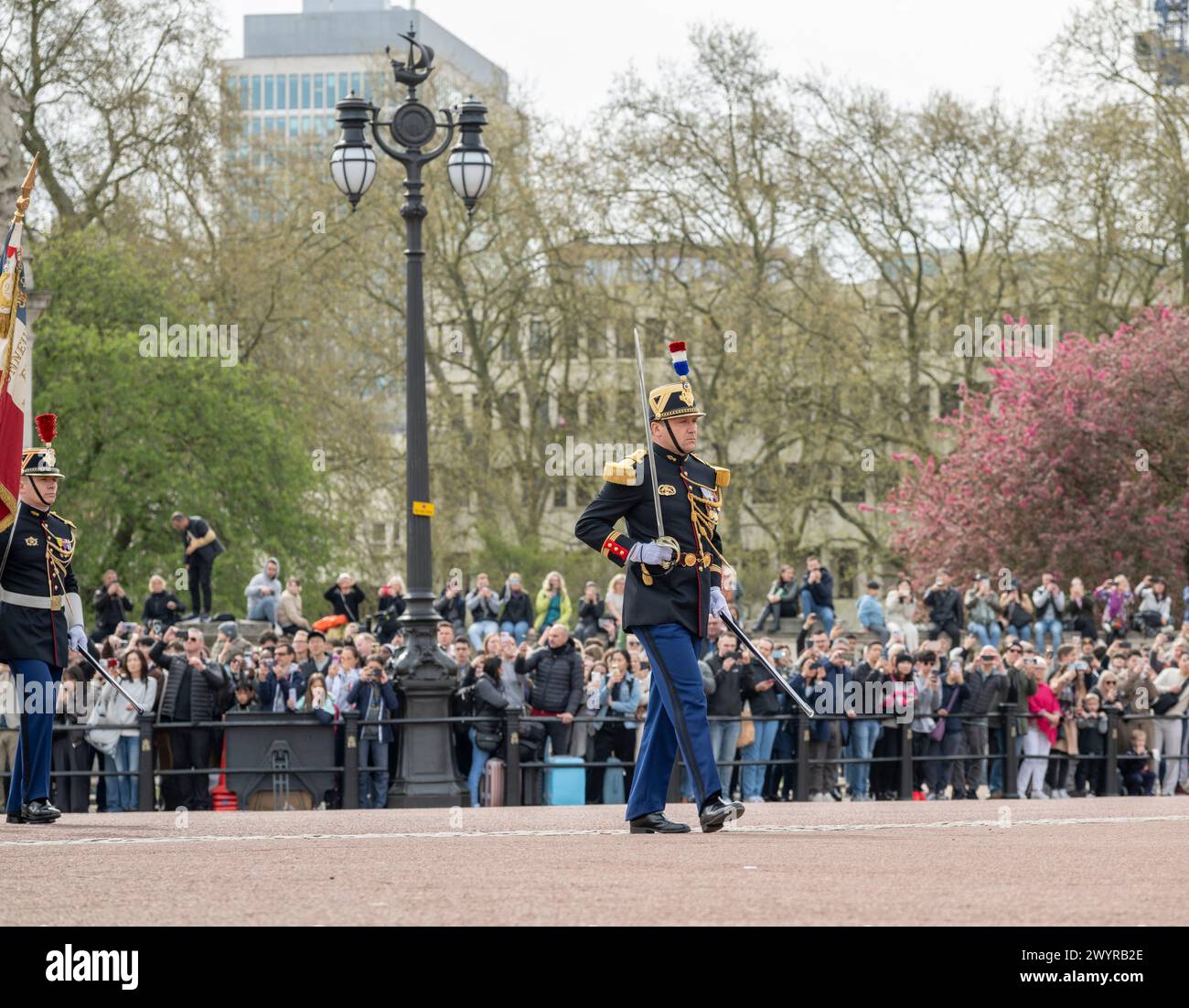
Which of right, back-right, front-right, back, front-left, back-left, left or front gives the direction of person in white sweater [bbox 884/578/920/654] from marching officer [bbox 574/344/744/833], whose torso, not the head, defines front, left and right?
back-left

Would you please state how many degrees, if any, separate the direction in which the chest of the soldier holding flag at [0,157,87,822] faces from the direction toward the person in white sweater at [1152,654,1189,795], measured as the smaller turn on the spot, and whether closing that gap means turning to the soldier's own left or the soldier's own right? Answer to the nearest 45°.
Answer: approximately 90° to the soldier's own left

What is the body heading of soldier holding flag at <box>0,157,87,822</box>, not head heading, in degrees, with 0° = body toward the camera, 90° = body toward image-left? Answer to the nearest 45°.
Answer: approximately 315°

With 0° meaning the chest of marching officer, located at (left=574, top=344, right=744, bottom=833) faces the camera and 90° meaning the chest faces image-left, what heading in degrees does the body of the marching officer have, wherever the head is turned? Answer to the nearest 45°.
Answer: approximately 315°

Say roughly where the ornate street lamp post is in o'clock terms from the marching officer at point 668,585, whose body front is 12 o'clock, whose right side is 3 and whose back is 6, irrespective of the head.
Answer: The ornate street lamp post is roughly at 7 o'clock from the marching officer.

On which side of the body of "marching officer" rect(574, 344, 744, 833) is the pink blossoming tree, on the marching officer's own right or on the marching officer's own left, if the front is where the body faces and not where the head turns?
on the marching officer's own left
